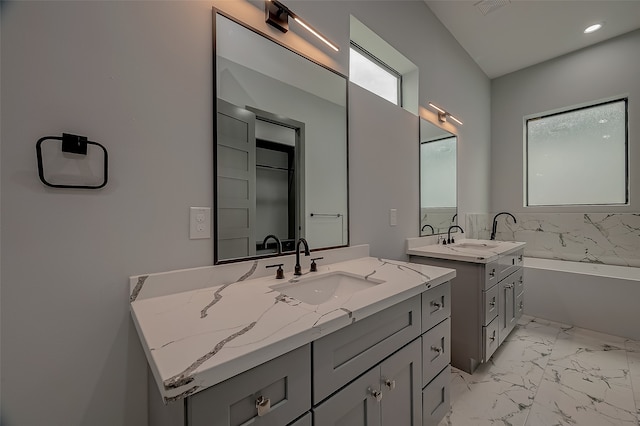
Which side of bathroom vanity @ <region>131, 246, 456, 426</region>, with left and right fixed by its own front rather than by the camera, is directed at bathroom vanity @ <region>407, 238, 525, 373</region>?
left

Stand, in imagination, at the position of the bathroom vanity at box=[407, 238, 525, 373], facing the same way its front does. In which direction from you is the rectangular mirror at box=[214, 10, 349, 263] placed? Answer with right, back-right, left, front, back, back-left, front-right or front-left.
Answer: back-right

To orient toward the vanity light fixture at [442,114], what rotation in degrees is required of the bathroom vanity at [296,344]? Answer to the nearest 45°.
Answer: approximately 90° to its left

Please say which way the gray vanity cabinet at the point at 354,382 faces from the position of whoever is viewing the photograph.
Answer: facing the viewer and to the right of the viewer

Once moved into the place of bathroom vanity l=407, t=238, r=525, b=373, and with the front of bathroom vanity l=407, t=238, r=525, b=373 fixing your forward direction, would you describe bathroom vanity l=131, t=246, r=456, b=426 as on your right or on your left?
on your right

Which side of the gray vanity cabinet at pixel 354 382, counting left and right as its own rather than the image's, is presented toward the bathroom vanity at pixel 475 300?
left

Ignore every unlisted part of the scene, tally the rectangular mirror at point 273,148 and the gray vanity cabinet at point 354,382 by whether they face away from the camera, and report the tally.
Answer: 0

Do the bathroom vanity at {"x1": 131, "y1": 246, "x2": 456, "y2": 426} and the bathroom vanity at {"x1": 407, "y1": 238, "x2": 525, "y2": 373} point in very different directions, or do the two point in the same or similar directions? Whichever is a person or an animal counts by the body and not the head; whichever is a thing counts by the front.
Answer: same or similar directions

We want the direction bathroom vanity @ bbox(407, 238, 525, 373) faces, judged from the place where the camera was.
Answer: facing to the right of the viewer
